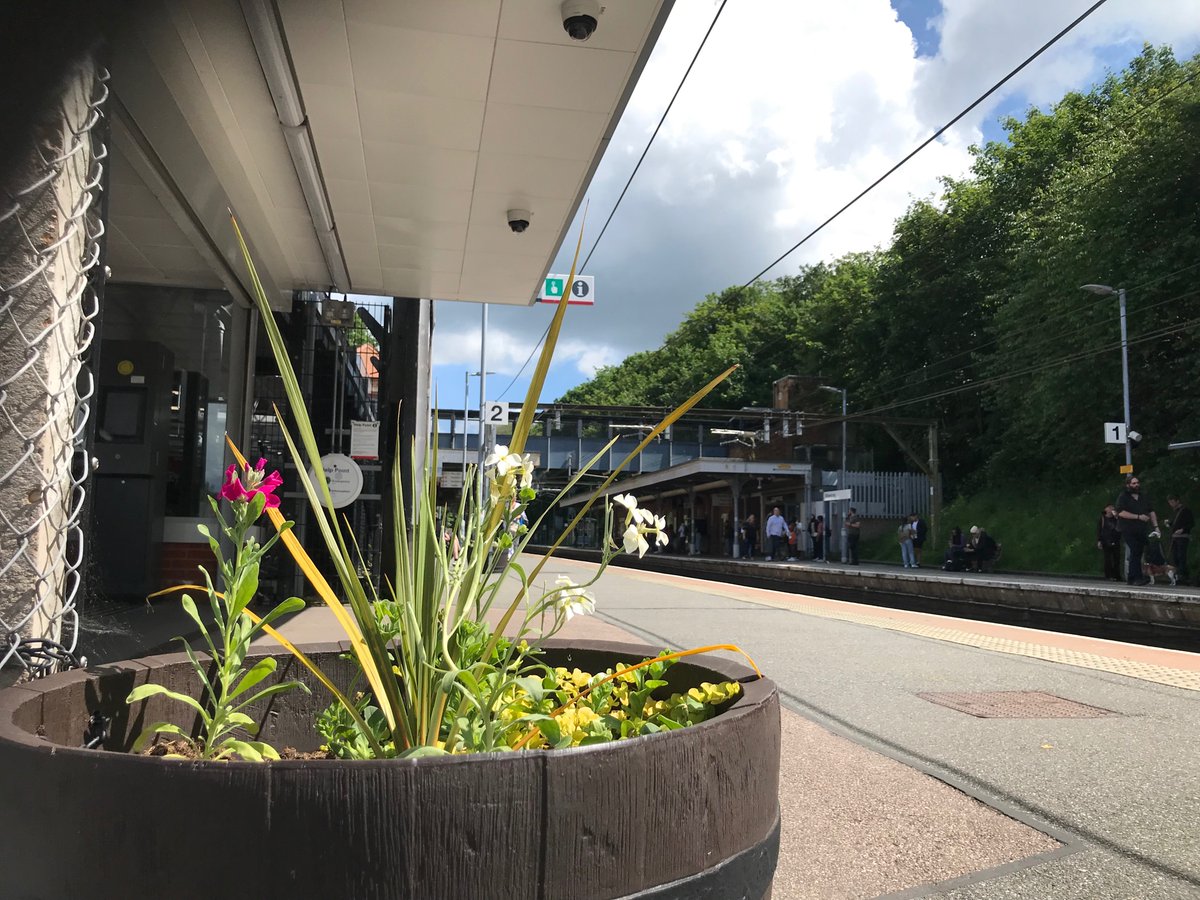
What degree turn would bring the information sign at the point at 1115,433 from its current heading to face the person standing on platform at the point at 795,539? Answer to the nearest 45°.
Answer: approximately 135° to its right

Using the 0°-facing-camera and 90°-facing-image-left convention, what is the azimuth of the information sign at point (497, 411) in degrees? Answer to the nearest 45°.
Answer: approximately 0°

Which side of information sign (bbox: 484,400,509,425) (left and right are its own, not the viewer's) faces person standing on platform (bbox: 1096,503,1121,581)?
left

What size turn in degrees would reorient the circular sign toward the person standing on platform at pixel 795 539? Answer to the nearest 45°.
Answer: approximately 135° to its left
